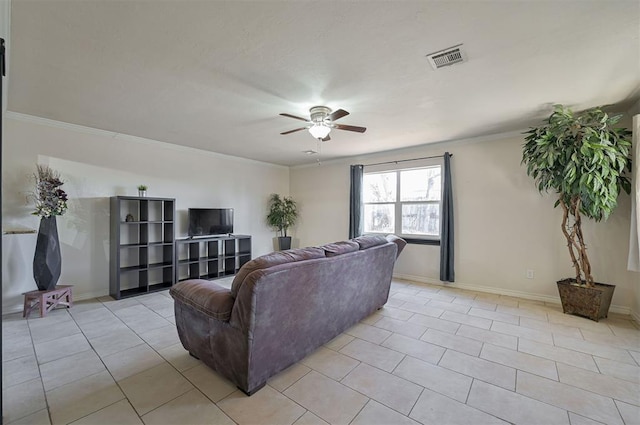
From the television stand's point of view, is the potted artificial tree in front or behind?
in front

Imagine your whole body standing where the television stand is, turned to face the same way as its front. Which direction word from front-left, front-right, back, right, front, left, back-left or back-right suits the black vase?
right

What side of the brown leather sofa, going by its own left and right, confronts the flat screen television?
front

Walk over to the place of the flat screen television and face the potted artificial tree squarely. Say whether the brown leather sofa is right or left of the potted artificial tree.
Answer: right

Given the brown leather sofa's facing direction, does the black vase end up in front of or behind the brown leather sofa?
in front

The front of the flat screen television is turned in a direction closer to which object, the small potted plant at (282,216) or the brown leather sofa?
the brown leather sofa

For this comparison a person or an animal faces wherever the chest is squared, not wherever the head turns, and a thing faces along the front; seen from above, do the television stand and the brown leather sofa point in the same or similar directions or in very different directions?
very different directions

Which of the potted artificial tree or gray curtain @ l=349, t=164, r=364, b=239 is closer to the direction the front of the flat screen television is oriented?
the potted artificial tree

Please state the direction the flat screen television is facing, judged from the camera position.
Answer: facing the viewer and to the right of the viewer

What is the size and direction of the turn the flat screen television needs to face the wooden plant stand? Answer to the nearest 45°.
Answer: approximately 90° to its right

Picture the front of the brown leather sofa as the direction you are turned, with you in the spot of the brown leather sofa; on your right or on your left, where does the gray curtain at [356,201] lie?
on your right
